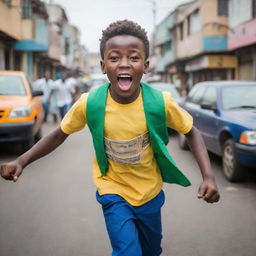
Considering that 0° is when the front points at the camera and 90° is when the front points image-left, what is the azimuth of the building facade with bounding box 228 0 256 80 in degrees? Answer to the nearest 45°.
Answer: approximately 45°

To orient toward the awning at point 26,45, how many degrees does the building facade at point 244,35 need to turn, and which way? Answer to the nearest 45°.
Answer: approximately 45° to its right

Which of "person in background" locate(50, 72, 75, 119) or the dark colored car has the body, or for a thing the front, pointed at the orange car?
the person in background

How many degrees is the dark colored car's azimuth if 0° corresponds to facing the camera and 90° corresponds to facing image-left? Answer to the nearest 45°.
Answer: approximately 315°

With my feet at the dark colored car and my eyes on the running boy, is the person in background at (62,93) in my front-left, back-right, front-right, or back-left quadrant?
back-right

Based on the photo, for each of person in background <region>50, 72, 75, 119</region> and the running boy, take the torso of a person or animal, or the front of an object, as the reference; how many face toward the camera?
2

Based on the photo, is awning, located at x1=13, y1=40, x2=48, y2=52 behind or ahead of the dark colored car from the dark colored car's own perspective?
behind

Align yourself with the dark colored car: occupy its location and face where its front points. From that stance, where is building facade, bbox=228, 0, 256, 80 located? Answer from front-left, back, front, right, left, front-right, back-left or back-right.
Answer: back-left

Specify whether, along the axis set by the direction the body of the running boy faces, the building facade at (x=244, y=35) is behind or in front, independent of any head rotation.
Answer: behind

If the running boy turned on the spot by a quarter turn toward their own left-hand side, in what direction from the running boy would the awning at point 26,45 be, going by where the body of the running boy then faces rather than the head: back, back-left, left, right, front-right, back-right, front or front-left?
left

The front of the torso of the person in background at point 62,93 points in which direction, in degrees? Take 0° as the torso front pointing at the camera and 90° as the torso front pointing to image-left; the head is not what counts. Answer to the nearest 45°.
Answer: approximately 0°

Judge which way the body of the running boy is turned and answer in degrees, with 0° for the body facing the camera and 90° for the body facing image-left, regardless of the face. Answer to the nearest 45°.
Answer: approximately 0°
